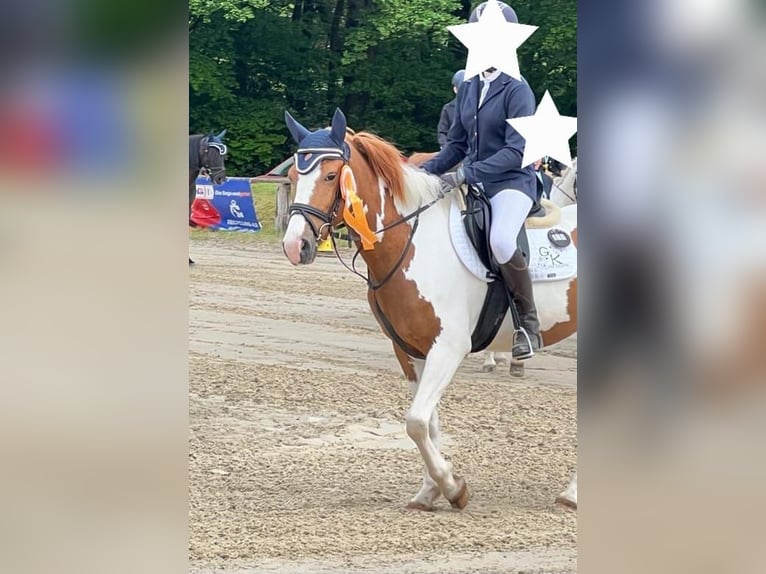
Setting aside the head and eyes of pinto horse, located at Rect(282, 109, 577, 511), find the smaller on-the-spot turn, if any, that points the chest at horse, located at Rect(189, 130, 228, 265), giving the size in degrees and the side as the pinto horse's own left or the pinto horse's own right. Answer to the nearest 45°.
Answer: approximately 135° to the pinto horse's own right

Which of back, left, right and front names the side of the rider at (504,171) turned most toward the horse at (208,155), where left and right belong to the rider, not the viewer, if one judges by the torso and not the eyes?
right

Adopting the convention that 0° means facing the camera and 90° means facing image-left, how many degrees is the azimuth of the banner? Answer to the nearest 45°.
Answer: approximately 0°

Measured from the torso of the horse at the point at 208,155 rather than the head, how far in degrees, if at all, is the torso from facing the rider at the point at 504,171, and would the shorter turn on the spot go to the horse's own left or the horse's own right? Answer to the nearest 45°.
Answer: approximately 90° to the horse's own right

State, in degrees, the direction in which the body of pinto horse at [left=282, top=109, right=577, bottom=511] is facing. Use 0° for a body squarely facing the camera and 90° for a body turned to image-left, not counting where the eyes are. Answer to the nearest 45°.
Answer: approximately 45°

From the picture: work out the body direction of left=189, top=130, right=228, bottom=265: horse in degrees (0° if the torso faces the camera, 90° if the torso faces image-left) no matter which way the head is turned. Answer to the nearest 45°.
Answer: approximately 270°

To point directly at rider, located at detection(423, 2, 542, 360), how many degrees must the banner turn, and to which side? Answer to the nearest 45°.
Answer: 0° — it already faces them

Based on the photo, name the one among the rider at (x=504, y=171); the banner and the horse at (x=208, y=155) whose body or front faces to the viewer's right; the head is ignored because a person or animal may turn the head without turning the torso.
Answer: the horse
